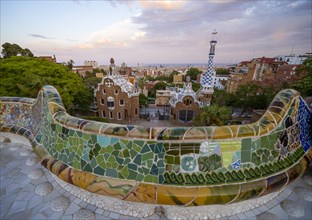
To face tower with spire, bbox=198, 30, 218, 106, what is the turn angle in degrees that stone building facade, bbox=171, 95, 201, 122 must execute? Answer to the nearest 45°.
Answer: approximately 135° to its left

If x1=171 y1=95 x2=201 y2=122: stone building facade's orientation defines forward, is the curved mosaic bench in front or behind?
in front

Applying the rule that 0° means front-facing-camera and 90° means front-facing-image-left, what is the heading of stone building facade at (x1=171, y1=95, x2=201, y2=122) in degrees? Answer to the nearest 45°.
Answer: approximately 0°

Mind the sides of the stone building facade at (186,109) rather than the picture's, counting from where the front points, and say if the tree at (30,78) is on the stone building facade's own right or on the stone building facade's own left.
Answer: on the stone building facade's own right

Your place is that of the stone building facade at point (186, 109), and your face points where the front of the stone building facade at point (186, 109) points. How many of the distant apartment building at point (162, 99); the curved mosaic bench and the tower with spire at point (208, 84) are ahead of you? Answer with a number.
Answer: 1

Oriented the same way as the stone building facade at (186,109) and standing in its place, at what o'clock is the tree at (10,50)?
The tree is roughly at 3 o'clock from the stone building facade.

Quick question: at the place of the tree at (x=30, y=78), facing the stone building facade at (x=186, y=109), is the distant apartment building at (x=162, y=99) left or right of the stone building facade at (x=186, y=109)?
left

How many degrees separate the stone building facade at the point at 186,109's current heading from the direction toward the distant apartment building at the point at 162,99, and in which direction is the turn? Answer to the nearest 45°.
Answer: approximately 135° to its right

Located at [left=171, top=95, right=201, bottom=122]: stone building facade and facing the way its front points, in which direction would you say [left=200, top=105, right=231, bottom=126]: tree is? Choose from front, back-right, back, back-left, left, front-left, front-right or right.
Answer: front-left

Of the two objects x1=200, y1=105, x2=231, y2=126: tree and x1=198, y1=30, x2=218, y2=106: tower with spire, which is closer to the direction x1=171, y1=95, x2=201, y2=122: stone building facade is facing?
the tree
